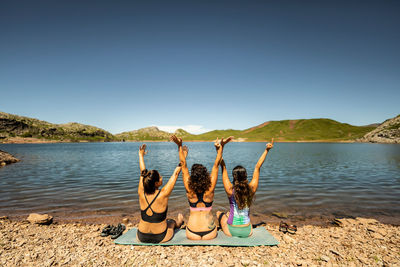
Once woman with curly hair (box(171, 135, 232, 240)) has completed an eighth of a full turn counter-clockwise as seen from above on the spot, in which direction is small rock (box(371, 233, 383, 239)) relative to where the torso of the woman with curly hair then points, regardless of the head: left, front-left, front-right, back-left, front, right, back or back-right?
back-right

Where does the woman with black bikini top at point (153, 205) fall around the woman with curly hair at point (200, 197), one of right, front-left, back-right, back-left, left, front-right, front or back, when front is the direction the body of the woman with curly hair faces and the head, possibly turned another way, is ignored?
left

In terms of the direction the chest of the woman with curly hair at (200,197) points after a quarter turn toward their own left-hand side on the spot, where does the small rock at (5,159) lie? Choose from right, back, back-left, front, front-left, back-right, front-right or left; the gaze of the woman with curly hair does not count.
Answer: front-right

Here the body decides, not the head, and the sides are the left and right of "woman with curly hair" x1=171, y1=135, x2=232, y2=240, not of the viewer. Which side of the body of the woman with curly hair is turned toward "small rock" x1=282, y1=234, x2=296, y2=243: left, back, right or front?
right

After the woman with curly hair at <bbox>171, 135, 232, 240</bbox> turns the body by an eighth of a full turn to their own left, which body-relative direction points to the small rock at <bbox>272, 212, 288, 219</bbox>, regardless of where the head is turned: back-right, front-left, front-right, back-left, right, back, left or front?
right

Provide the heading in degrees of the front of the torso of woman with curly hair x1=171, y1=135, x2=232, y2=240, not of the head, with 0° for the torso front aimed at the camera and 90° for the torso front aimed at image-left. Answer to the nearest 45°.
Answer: approximately 180°

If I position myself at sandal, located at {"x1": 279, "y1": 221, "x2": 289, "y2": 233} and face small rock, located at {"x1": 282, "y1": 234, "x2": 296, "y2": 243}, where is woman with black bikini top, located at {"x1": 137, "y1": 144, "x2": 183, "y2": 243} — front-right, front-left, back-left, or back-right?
front-right

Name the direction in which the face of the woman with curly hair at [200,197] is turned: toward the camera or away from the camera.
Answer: away from the camera
